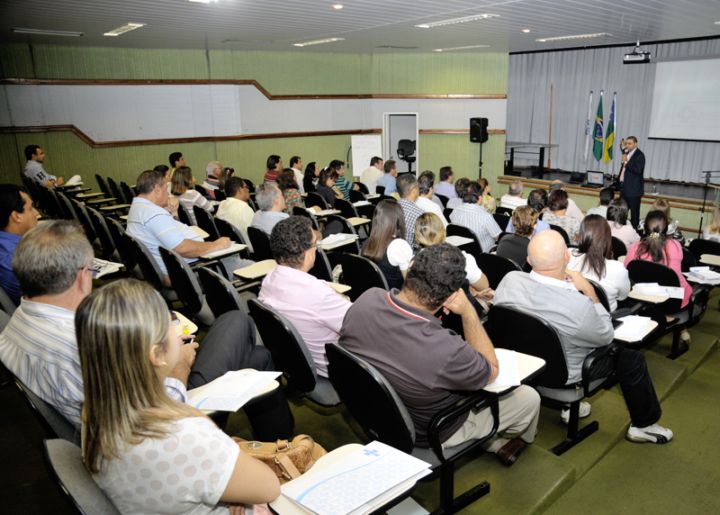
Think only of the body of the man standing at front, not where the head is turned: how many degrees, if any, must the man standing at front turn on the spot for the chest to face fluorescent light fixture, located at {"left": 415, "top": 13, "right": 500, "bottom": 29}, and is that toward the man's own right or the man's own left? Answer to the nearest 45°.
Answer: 0° — they already face it

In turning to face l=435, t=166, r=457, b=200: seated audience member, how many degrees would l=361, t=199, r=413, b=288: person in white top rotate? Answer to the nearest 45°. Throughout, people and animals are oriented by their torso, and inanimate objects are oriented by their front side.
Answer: approximately 45° to their left

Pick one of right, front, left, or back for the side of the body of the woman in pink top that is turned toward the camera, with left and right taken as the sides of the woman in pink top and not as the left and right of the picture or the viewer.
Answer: back

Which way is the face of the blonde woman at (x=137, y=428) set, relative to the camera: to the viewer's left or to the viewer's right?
to the viewer's right

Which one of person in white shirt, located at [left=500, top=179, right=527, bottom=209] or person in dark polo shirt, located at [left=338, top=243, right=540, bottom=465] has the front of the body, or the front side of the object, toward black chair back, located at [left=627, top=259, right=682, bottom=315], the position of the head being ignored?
person in dark polo shirt, located at [left=338, top=243, right=540, bottom=465]

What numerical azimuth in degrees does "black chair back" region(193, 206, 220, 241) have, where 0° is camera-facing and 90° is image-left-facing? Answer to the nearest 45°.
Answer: approximately 225°

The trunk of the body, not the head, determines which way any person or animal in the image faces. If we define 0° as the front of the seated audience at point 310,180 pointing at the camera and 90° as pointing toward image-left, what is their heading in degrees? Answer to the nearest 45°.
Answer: approximately 270°

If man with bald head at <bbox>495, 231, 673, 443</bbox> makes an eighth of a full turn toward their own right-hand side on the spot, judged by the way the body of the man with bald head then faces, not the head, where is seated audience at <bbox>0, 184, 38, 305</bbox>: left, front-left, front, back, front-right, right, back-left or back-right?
back

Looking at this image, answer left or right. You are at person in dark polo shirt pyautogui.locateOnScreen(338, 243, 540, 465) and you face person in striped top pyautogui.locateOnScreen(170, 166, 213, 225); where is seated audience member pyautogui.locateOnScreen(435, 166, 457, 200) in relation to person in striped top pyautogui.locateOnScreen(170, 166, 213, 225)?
right

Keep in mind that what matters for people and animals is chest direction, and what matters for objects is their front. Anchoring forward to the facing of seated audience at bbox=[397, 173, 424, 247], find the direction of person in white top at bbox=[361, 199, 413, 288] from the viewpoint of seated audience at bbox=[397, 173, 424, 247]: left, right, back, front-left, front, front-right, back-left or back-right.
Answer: back-right

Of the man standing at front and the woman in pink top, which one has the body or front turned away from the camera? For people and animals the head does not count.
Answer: the woman in pink top

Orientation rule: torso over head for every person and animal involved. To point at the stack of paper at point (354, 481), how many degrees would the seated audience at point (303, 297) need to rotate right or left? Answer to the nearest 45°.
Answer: approximately 135° to their right

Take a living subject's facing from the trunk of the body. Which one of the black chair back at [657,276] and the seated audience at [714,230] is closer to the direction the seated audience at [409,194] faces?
the seated audience

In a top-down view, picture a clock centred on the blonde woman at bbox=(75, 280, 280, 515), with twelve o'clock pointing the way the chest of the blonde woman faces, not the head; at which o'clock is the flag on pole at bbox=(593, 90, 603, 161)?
The flag on pole is roughly at 12 o'clock from the blonde woman.

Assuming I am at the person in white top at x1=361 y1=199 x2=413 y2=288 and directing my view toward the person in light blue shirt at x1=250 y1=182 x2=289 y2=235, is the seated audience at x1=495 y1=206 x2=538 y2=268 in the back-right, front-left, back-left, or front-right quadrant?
back-right

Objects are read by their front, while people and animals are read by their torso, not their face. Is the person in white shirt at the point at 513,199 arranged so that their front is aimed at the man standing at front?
yes
